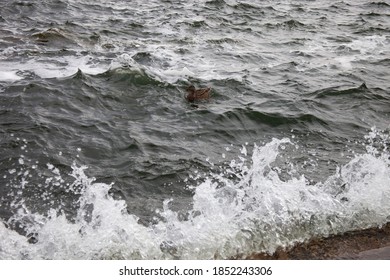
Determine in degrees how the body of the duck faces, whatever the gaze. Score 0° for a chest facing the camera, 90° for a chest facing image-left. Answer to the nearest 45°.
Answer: approximately 90°

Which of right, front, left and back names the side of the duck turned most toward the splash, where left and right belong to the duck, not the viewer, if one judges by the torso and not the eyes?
left
